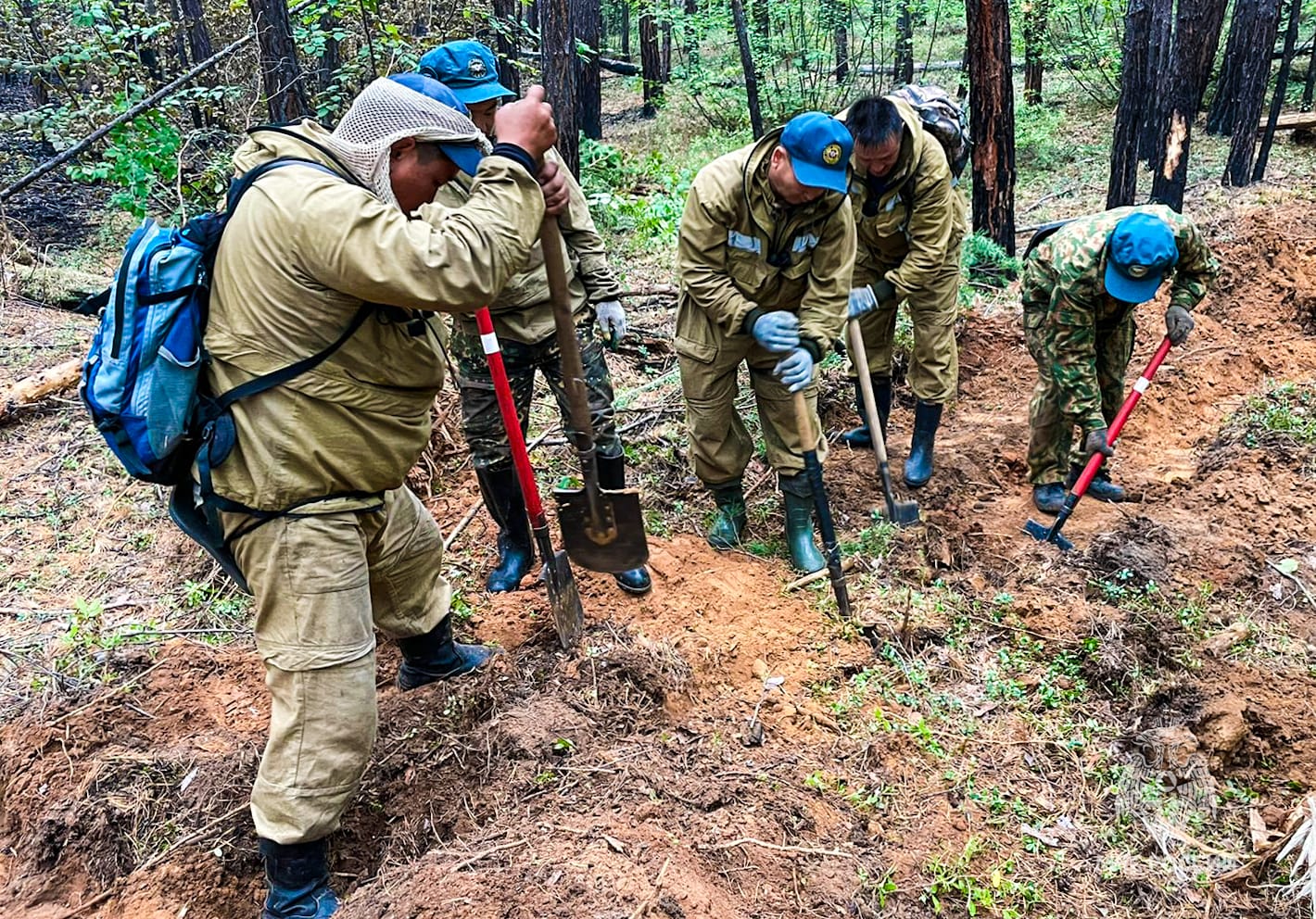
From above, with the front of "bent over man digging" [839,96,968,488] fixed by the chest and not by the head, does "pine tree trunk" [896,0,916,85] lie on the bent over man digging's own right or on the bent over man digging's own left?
on the bent over man digging's own right

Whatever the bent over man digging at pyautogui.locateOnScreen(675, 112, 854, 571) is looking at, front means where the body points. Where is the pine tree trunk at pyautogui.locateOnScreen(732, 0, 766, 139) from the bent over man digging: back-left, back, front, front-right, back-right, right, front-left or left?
back-left

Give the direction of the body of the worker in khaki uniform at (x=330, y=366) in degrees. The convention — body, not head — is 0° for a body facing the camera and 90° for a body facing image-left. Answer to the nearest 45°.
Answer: approximately 270°

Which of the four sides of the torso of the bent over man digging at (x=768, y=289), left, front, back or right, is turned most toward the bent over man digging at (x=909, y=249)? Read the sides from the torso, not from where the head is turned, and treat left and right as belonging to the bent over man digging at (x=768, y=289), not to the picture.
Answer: left

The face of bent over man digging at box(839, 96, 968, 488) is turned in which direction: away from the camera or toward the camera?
toward the camera

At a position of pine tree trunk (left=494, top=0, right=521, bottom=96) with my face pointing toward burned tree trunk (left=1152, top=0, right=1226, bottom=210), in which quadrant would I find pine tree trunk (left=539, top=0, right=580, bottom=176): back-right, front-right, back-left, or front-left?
front-right

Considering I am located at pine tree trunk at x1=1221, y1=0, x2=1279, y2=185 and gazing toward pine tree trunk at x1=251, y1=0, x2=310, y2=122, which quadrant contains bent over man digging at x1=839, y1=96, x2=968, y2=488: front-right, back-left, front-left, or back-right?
front-left

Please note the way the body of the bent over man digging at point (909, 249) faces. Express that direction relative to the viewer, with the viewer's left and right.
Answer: facing the viewer and to the left of the viewer

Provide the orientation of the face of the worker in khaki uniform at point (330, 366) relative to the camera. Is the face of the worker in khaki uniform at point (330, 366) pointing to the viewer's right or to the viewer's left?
to the viewer's right

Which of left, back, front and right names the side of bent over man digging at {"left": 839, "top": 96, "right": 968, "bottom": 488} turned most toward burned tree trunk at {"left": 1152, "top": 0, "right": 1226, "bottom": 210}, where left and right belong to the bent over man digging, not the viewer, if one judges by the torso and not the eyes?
back

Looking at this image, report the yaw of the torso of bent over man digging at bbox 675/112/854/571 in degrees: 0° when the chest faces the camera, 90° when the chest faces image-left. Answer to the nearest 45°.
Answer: approximately 315°

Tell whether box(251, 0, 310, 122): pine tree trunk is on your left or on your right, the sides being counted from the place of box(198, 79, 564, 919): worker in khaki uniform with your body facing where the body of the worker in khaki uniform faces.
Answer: on your left

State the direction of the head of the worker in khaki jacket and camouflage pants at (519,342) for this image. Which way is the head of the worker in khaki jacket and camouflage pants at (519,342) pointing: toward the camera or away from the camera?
toward the camera

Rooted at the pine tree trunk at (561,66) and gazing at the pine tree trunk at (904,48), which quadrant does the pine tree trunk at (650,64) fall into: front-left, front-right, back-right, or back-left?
front-left

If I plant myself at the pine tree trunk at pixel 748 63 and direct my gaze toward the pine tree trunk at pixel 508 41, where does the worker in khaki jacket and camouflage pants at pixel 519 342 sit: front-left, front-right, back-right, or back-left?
front-left
